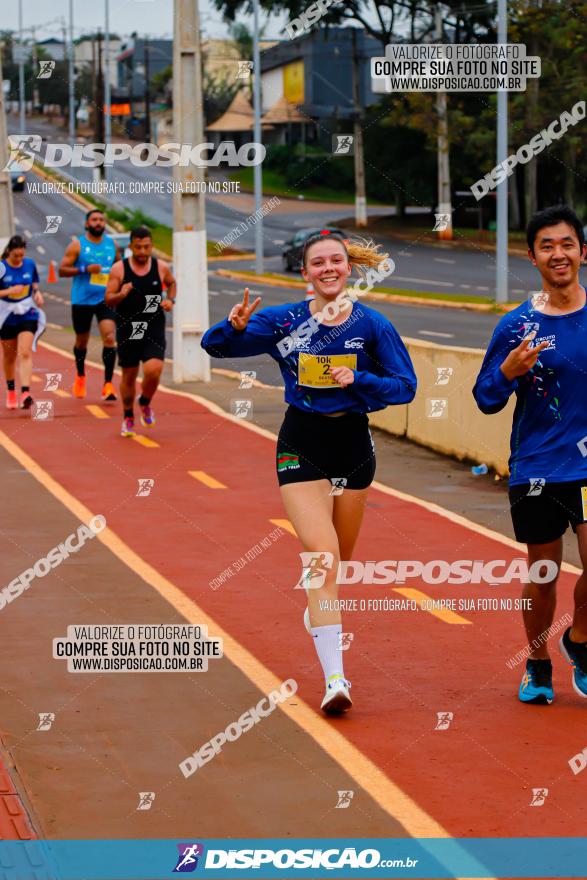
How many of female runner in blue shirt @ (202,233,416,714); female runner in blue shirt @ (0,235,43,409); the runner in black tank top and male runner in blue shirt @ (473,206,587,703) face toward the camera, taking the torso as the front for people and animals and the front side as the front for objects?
4

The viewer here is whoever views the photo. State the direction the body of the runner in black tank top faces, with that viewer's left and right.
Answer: facing the viewer

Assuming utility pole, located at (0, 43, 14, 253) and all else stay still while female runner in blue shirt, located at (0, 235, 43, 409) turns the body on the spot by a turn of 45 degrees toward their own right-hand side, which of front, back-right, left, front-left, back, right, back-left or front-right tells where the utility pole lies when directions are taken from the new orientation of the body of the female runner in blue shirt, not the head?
back-right

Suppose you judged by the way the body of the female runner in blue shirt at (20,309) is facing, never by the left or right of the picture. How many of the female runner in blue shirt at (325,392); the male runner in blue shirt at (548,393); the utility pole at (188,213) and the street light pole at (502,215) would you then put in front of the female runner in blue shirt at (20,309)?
2

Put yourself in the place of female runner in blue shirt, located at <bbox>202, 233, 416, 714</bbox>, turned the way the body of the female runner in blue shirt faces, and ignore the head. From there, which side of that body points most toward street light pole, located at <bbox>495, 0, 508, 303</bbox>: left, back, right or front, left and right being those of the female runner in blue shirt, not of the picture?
back

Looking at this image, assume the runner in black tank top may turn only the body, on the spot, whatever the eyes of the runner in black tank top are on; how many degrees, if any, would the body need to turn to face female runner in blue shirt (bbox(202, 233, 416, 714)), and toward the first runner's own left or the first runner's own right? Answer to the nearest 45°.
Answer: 0° — they already face them

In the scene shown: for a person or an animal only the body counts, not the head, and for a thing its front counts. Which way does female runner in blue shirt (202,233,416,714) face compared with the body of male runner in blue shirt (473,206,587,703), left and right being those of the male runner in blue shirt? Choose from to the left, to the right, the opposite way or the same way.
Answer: the same way

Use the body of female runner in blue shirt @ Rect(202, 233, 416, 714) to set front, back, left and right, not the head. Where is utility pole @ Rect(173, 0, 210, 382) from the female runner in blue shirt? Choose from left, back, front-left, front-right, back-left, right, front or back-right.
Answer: back

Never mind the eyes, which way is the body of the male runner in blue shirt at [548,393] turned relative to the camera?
toward the camera

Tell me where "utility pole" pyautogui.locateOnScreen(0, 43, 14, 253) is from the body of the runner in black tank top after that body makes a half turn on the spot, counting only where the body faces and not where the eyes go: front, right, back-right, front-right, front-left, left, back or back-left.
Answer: front

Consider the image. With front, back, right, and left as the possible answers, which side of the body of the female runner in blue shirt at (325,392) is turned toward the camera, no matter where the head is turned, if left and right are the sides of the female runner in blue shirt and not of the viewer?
front

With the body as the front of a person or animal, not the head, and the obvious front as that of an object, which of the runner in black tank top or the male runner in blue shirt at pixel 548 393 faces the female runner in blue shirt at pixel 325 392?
the runner in black tank top

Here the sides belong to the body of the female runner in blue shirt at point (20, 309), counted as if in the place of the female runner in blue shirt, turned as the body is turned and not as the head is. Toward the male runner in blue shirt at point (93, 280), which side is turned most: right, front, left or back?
left

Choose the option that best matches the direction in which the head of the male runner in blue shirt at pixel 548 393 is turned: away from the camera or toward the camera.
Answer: toward the camera

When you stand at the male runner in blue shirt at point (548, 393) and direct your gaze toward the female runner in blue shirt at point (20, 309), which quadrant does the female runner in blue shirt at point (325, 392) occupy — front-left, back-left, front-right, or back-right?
front-left

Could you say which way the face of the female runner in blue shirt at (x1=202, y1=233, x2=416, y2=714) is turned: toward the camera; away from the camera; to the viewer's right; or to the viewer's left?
toward the camera

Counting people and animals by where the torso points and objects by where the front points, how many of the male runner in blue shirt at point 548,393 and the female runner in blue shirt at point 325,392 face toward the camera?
2

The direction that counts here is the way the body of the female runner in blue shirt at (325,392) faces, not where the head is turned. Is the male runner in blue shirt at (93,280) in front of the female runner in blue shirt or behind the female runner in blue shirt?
behind
